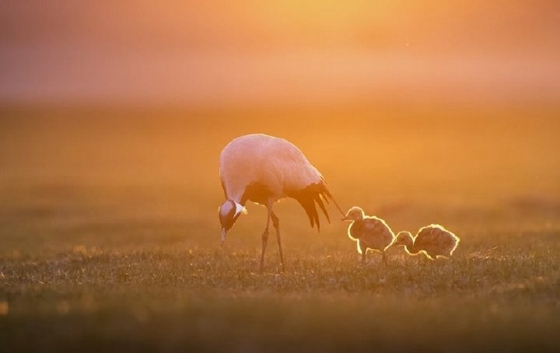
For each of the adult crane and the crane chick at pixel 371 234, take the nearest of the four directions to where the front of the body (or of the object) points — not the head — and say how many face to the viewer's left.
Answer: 2

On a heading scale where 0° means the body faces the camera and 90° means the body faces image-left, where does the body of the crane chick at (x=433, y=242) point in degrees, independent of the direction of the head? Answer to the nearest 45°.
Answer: approximately 90°

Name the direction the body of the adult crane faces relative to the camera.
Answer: to the viewer's left

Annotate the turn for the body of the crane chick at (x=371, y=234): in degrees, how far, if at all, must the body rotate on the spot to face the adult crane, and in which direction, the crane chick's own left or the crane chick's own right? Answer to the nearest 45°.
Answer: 0° — it already faces it

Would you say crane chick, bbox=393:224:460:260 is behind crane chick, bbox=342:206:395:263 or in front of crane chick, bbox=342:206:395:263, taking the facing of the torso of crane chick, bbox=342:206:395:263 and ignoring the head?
behind

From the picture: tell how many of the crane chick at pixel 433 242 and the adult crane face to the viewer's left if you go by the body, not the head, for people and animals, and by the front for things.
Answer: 2

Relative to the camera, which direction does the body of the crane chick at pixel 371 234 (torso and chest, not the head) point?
to the viewer's left

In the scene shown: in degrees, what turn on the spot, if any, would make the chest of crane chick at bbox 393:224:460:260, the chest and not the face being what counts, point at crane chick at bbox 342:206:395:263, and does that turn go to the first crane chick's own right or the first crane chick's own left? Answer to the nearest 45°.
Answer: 0° — it already faces it

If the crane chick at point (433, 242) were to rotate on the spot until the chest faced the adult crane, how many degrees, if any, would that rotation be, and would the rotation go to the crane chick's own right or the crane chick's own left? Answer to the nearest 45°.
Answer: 0° — it already faces it

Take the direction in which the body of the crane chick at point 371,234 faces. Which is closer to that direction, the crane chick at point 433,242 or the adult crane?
the adult crane
